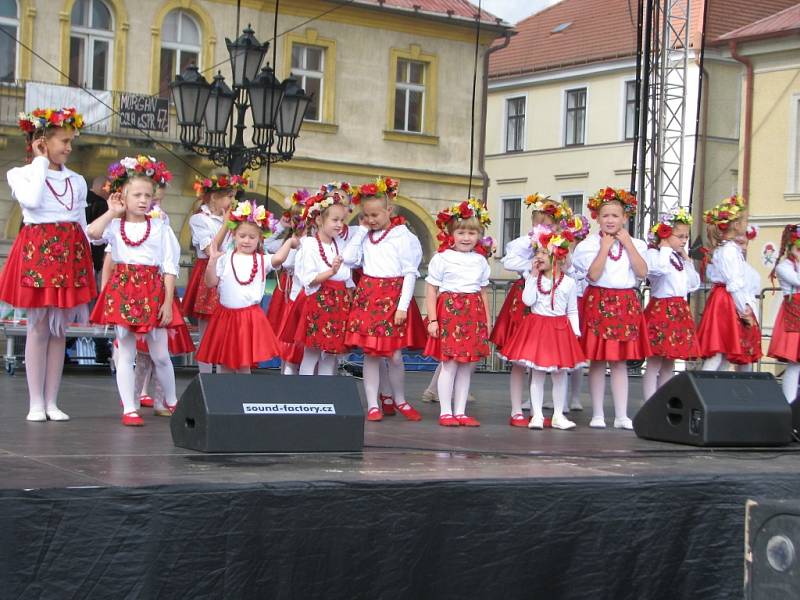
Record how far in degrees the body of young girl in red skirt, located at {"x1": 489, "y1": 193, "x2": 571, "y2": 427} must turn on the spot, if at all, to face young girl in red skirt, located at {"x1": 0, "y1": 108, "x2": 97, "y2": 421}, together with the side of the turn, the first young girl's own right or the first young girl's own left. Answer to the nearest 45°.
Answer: approximately 90° to the first young girl's own right

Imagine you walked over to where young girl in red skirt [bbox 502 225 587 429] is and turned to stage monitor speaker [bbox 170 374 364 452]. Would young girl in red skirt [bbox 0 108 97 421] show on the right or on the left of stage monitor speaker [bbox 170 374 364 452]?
right

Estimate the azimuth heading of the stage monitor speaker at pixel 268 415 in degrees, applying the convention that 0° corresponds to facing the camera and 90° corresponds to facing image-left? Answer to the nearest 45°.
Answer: approximately 180°

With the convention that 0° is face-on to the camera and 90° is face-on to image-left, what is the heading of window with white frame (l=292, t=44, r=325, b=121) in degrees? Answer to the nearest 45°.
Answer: approximately 0°

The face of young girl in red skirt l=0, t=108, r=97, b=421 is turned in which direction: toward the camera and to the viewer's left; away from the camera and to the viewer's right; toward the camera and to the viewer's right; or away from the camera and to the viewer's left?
toward the camera and to the viewer's right

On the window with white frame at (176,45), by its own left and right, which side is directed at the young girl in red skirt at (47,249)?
front

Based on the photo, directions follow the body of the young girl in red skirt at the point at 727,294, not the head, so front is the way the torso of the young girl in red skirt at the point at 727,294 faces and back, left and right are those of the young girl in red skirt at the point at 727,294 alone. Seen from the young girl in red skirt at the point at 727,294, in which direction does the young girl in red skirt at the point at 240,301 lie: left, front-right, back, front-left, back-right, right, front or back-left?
back-right

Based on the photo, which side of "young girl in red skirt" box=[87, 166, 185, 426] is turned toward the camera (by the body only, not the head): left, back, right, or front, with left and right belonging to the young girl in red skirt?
front

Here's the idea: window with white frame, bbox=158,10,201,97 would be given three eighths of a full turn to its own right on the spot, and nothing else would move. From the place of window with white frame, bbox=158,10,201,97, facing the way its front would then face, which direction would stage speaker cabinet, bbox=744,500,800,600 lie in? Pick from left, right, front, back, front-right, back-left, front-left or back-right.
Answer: back-left

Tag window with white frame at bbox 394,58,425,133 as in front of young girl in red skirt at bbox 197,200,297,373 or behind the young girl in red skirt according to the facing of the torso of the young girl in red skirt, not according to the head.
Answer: behind

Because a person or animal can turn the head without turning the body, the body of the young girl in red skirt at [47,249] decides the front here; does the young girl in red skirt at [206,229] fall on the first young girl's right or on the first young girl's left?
on the first young girl's left

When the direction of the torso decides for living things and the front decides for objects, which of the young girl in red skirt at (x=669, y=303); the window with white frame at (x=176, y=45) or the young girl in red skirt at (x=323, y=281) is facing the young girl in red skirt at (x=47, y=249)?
the window with white frame

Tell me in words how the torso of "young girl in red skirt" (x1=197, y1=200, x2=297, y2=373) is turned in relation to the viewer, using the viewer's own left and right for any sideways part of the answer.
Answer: facing the viewer

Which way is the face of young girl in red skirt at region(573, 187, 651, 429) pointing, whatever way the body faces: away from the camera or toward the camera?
toward the camera
